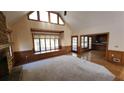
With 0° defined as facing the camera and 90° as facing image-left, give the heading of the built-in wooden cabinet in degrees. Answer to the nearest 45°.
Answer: approximately 45°

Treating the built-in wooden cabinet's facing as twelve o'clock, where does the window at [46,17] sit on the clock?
The window is roughly at 1 o'clock from the built-in wooden cabinet.

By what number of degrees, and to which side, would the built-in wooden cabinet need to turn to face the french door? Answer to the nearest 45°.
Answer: approximately 90° to its right

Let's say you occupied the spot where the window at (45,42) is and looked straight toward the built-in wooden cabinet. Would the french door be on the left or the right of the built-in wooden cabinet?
left

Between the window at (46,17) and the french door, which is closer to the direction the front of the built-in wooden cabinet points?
the window

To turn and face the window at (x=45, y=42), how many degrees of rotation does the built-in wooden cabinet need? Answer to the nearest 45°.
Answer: approximately 45° to its right

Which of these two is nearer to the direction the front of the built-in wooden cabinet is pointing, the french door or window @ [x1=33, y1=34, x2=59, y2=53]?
the window

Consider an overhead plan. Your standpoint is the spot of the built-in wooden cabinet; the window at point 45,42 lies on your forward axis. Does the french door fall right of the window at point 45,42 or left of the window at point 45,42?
right
